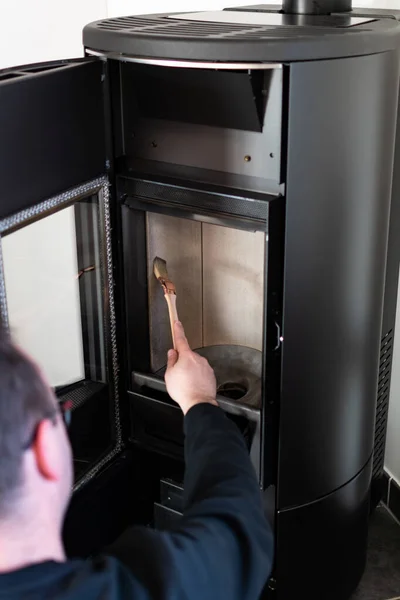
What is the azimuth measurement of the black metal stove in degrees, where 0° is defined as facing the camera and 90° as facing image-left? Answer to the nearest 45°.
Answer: approximately 45°

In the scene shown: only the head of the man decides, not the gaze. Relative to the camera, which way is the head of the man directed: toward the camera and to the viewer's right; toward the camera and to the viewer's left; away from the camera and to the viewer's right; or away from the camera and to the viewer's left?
away from the camera and to the viewer's right

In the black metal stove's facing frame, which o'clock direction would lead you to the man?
The man is roughly at 11 o'clock from the black metal stove.
